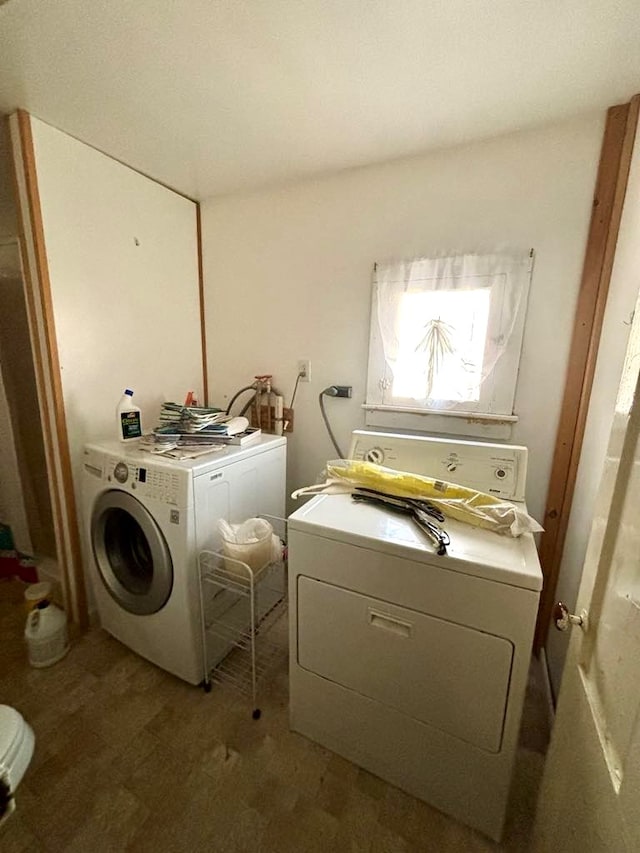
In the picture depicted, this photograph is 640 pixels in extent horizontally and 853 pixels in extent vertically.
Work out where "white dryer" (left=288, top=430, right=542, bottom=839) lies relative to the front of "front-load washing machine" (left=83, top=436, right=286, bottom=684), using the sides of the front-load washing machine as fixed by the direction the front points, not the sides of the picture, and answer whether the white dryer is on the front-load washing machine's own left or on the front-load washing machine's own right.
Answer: on the front-load washing machine's own left

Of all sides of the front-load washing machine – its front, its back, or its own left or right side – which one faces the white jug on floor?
right

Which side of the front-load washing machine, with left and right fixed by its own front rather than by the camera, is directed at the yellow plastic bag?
left

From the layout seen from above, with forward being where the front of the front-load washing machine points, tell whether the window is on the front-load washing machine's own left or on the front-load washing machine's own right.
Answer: on the front-load washing machine's own left

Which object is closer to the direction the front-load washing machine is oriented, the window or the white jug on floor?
the white jug on floor

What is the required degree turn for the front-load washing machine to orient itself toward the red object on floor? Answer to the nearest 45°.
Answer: approximately 90° to its right

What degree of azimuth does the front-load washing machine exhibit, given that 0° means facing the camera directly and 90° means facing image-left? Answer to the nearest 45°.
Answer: approximately 45°
